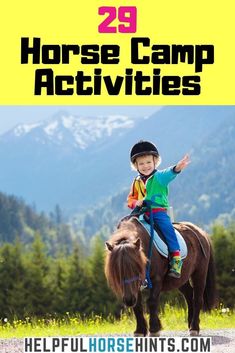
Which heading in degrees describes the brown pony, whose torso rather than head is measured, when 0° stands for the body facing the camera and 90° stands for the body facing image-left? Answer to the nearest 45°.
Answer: approximately 45°

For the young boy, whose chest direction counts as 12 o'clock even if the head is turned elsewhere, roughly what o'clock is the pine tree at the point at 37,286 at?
The pine tree is roughly at 4 o'clock from the young boy.

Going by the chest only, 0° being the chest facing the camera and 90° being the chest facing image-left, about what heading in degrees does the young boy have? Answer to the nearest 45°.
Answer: approximately 45°

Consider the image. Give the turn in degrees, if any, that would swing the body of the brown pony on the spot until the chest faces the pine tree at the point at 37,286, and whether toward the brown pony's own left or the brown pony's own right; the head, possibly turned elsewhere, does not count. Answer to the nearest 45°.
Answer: approximately 135° to the brown pony's own right
